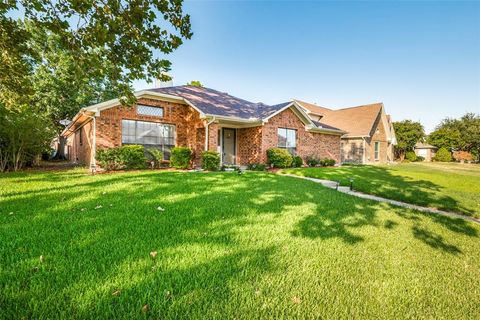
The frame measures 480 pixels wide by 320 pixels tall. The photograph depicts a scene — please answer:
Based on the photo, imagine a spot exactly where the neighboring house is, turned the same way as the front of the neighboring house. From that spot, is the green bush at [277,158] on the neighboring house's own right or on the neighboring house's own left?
on the neighboring house's own right

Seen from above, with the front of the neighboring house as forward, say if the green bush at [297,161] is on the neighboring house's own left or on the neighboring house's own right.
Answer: on the neighboring house's own right

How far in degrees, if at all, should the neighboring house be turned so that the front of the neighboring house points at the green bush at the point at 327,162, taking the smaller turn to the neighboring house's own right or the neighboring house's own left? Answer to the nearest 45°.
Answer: approximately 45° to the neighboring house's own right

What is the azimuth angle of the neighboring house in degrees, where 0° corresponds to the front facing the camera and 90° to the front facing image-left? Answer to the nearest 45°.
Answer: approximately 315°

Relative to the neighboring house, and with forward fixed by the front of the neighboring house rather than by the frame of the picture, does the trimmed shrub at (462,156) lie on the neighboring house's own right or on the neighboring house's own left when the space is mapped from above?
on the neighboring house's own left

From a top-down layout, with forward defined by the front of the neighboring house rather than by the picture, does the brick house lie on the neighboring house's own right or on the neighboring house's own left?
on the neighboring house's own right

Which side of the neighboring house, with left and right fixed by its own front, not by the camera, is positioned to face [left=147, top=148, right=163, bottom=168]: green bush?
right
